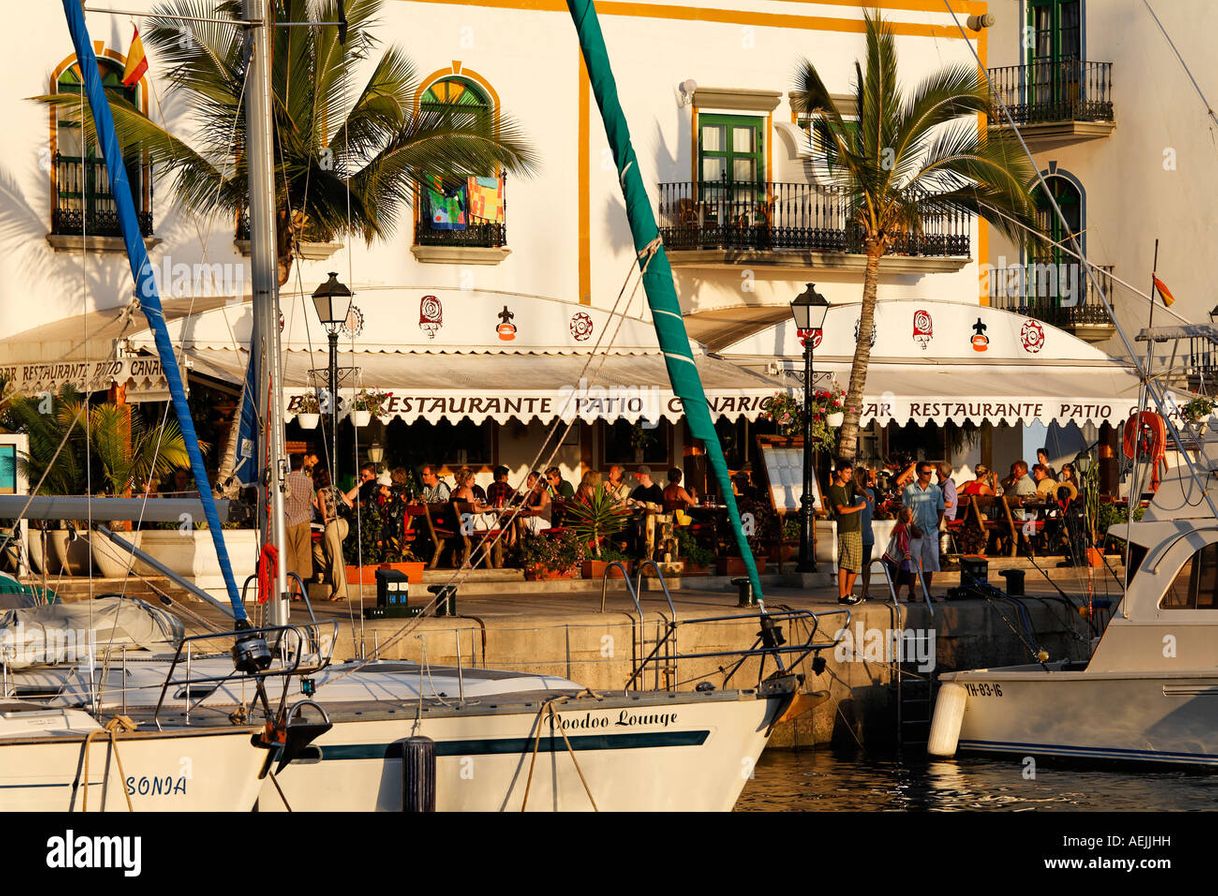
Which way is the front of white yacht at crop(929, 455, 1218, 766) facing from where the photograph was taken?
facing to the right of the viewer

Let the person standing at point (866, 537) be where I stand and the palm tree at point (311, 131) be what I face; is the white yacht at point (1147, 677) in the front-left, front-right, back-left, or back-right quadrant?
back-left

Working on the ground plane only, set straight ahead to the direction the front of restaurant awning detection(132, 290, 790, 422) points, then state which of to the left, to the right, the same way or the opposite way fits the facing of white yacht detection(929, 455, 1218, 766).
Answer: to the left

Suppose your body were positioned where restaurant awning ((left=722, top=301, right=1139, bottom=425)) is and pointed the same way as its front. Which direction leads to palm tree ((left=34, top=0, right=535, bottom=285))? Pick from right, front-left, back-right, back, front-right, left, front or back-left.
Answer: front-right

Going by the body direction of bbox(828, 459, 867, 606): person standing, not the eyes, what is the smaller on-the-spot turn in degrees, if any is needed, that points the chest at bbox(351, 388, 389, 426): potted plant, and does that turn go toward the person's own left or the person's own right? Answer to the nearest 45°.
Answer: approximately 135° to the person's own right

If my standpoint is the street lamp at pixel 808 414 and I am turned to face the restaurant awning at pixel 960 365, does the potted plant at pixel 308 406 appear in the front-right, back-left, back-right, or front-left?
back-left

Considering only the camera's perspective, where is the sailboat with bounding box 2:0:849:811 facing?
facing to the right of the viewer

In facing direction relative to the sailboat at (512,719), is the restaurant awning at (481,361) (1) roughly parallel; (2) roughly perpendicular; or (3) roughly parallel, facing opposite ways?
roughly perpendicular

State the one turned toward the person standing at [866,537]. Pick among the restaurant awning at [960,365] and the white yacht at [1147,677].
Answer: the restaurant awning
